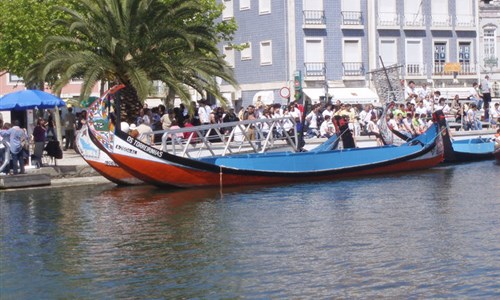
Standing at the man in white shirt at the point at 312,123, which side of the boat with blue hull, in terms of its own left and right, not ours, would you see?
front

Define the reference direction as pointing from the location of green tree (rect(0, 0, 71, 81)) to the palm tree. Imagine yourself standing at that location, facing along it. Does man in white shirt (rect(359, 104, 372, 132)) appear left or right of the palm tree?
left

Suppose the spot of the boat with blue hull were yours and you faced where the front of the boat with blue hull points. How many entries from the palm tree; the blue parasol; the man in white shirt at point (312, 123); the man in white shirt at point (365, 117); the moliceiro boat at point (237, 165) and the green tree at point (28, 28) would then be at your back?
0

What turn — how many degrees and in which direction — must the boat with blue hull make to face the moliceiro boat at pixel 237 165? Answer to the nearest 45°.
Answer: approximately 45° to its left

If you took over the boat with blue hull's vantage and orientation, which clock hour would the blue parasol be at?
The blue parasol is roughly at 11 o'clock from the boat with blue hull.

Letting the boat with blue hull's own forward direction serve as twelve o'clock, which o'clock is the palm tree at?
The palm tree is roughly at 11 o'clock from the boat with blue hull.

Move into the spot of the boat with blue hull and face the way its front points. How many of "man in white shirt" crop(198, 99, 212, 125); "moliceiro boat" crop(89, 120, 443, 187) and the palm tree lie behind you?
0

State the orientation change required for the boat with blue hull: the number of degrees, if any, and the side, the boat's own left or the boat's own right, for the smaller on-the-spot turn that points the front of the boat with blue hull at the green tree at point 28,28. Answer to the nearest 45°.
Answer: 0° — it already faces it

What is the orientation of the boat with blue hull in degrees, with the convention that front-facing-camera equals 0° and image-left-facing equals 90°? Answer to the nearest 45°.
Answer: approximately 90°

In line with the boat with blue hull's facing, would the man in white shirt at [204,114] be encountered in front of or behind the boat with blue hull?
in front

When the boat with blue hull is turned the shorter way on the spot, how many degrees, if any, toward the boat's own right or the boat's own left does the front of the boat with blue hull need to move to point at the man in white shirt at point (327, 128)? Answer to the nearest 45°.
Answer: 0° — it already faces them
